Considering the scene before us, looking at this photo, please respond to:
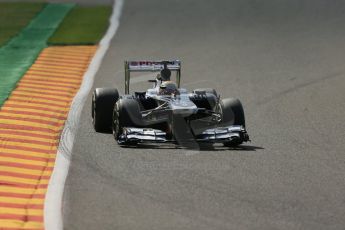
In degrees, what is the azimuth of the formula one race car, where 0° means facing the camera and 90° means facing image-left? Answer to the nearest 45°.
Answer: approximately 0°
